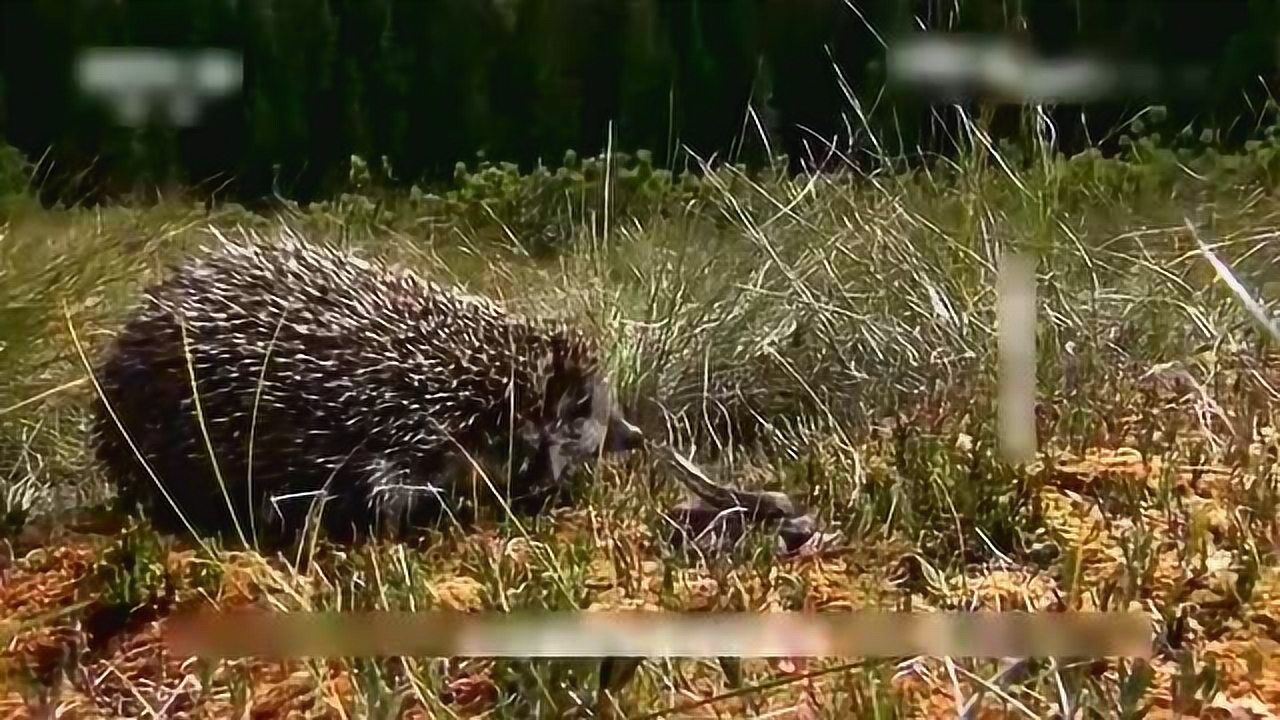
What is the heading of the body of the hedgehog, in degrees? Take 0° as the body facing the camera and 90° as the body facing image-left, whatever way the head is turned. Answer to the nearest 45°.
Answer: approximately 270°
